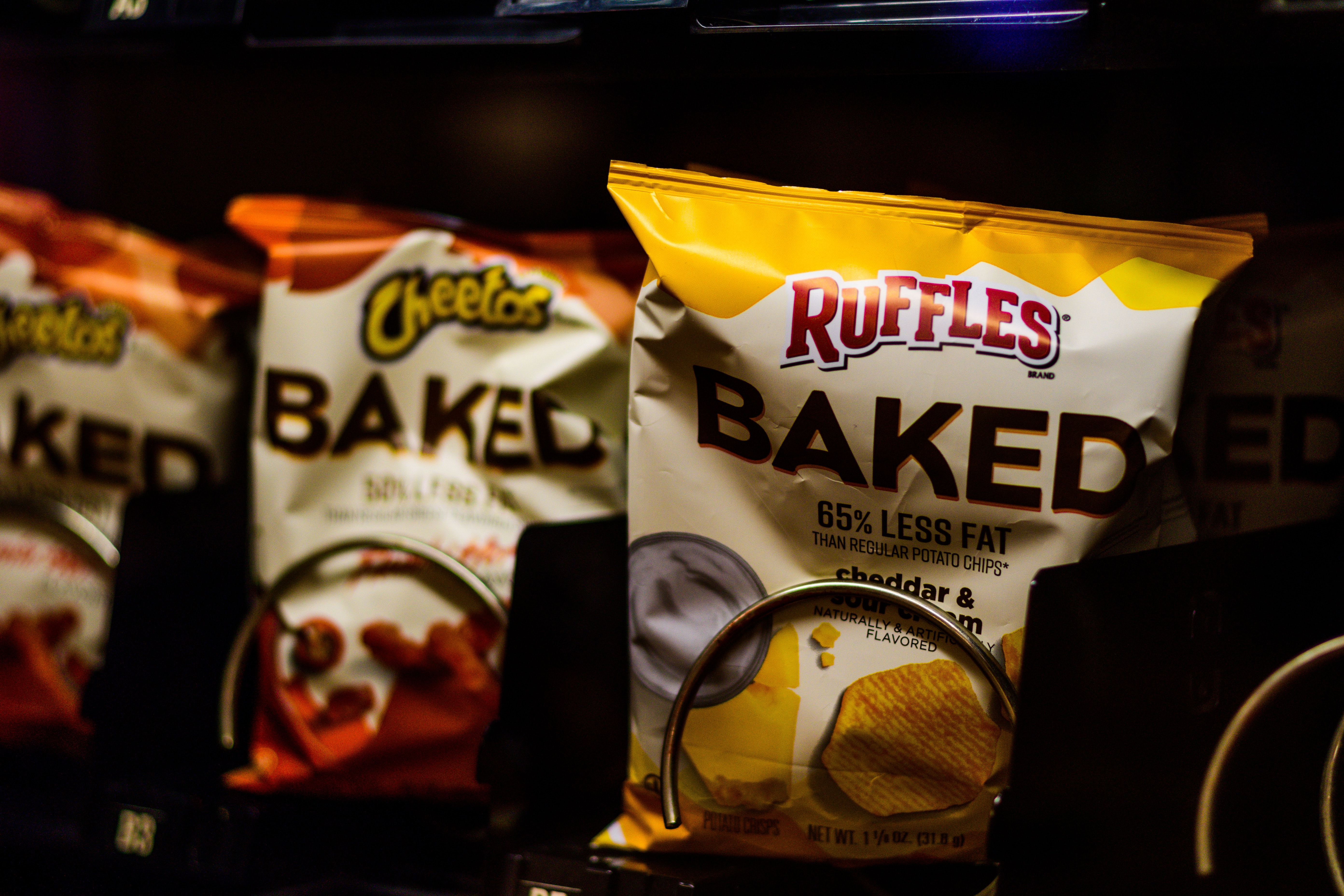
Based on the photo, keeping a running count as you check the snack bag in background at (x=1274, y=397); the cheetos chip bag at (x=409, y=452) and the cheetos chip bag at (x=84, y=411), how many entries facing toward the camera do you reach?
3

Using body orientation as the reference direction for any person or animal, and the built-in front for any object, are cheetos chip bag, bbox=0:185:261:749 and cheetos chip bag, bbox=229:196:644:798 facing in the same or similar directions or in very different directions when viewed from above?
same or similar directions

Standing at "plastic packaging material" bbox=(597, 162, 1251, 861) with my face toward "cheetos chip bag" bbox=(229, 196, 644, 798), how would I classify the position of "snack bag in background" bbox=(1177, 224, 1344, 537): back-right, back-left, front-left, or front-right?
back-right

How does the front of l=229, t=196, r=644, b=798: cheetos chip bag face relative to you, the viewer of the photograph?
facing the viewer

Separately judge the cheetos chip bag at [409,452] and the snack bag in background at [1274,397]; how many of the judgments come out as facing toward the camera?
2

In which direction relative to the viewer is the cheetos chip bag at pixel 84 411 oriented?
toward the camera
